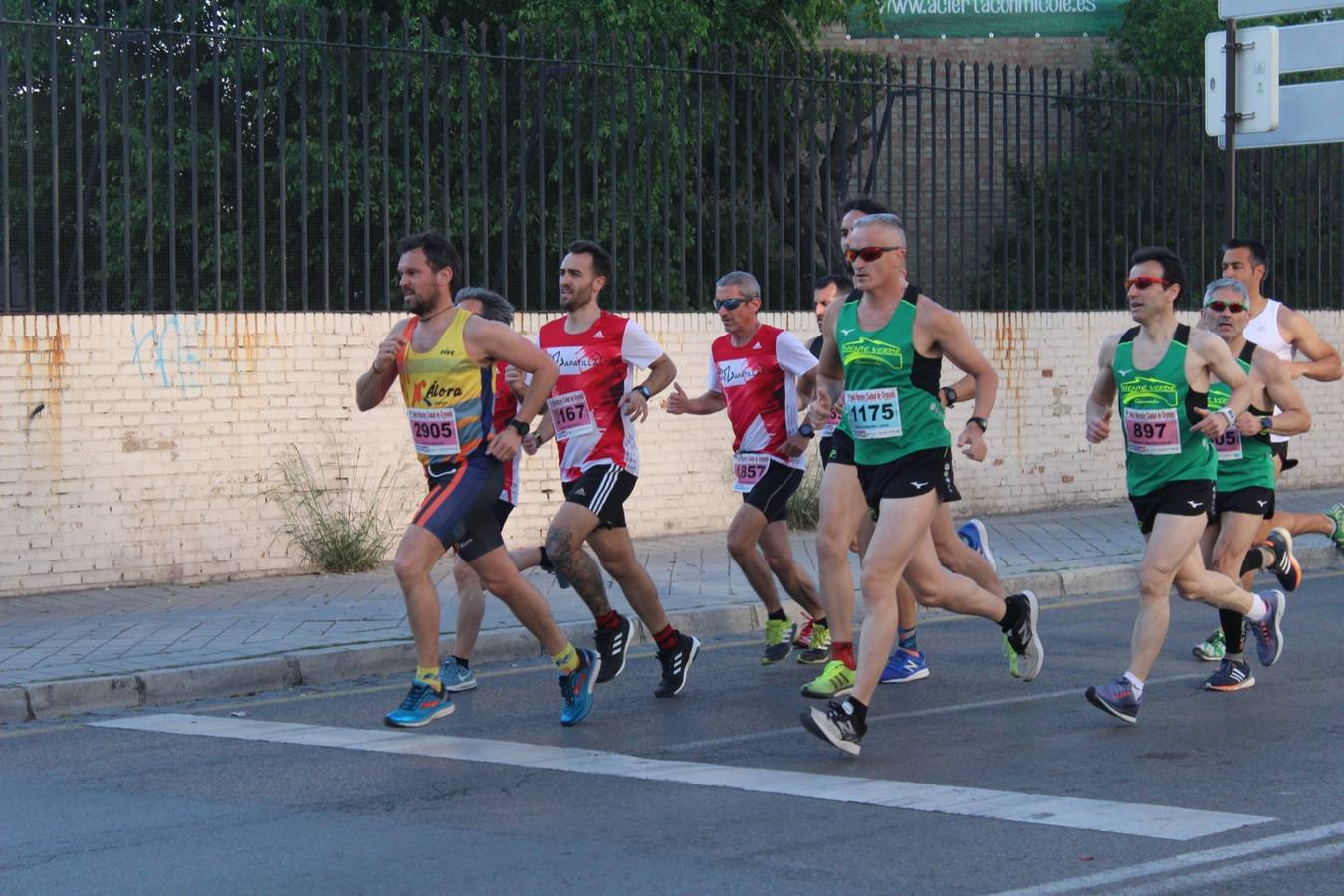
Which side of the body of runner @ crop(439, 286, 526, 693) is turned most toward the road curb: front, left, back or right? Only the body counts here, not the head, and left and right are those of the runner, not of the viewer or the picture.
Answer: right

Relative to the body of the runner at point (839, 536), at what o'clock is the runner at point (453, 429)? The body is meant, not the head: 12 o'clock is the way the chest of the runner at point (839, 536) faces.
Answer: the runner at point (453, 429) is roughly at 1 o'clock from the runner at point (839, 536).

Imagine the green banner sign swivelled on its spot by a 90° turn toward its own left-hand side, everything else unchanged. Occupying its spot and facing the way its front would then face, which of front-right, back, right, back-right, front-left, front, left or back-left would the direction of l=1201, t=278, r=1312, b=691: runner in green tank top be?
right

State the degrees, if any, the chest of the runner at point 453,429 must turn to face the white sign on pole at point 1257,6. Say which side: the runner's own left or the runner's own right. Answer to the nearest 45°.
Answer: approximately 180°

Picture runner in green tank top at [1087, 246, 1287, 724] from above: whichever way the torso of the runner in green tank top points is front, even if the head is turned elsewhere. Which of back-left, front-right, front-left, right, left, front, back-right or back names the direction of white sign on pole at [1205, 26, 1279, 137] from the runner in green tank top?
back-right

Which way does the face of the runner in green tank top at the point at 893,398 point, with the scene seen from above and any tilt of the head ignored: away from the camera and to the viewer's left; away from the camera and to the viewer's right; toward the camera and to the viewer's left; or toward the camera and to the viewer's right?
toward the camera and to the viewer's left

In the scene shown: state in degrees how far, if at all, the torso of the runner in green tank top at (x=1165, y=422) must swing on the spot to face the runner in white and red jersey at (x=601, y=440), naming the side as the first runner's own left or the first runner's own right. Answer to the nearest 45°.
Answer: approximately 45° to the first runner's own right

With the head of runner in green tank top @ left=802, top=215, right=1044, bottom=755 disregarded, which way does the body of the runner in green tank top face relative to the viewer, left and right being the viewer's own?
facing the viewer and to the left of the viewer

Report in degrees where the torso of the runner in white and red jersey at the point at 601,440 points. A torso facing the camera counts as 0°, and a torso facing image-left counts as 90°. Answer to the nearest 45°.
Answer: approximately 45°

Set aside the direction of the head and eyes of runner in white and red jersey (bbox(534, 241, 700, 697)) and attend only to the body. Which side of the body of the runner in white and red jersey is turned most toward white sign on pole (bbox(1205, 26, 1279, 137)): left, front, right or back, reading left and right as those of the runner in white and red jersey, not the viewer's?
back
